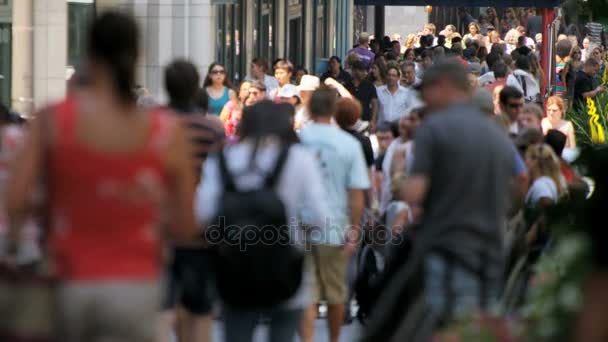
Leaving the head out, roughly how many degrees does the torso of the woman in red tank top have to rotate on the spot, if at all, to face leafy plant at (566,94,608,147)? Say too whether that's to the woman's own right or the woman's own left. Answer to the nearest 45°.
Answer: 0° — they already face it

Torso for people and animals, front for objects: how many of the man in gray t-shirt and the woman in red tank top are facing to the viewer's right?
0

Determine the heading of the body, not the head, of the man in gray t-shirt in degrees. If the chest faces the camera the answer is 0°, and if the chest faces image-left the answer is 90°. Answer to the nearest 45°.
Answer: approximately 135°

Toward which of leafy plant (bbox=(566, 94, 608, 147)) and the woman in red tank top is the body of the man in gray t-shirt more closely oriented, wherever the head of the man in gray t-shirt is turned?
the leafy plant

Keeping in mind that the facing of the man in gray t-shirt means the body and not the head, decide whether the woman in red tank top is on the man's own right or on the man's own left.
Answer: on the man's own left

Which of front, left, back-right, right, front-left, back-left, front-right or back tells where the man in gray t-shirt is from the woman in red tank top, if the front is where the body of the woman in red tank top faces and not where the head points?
front-right

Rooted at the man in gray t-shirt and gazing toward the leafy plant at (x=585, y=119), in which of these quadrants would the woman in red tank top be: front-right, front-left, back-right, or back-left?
back-left

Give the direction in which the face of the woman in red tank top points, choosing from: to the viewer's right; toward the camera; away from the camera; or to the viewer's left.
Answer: away from the camera

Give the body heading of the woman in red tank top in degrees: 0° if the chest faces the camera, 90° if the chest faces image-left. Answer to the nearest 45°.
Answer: approximately 180°
